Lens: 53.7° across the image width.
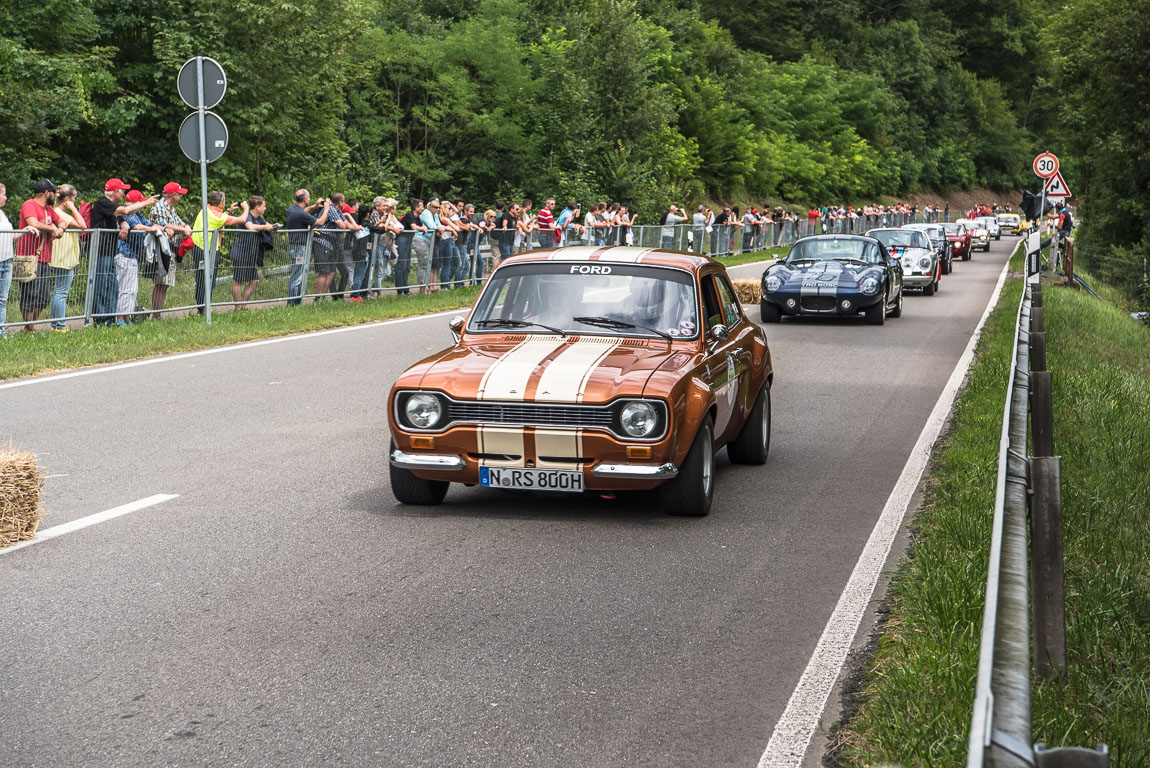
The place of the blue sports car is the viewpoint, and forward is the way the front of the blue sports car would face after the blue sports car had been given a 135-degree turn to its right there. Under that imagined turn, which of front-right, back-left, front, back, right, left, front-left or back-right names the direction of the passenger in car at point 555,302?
back-left

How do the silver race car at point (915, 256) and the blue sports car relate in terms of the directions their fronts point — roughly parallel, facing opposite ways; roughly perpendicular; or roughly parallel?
roughly parallel

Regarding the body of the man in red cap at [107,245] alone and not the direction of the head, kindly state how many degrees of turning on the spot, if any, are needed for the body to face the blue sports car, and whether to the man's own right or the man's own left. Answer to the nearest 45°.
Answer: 0° — they already face it

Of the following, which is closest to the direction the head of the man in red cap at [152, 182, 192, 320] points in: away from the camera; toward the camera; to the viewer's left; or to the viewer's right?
to the viewer's right

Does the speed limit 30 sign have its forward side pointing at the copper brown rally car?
yes

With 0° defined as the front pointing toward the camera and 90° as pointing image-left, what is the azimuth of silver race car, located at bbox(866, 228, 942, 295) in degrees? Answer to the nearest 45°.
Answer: approximately 0°

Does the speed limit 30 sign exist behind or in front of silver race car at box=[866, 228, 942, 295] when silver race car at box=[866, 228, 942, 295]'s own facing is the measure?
behind

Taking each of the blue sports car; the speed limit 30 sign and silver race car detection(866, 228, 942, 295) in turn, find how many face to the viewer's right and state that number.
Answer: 0

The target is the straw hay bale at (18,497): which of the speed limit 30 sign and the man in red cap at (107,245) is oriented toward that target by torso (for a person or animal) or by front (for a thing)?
the speed limit 30 sign

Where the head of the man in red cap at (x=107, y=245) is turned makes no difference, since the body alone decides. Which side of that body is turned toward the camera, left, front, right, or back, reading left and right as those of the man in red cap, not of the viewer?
right

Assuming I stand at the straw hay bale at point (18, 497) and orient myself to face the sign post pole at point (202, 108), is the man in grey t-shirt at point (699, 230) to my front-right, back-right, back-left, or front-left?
front-right

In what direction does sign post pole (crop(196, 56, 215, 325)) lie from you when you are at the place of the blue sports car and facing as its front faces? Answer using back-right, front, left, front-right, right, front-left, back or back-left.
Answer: front-right

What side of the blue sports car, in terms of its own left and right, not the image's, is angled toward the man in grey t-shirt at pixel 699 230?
back

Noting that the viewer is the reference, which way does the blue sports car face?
facing the viewer

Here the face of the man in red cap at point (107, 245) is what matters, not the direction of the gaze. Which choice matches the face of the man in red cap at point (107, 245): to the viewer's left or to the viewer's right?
to the viewer's right

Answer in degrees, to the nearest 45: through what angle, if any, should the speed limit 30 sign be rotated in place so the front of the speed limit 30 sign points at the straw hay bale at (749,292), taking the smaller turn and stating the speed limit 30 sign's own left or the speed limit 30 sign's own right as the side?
0° — it already faces it
